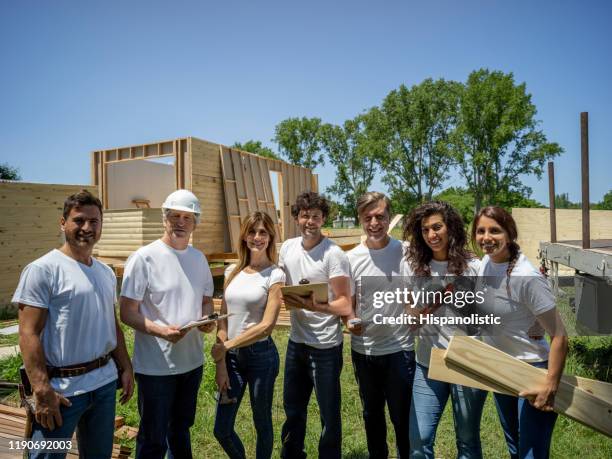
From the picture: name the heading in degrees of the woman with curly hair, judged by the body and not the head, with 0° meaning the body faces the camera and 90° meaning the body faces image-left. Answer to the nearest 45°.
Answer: approximately 0°

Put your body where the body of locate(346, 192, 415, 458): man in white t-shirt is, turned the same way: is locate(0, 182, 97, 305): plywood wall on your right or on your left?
on your right

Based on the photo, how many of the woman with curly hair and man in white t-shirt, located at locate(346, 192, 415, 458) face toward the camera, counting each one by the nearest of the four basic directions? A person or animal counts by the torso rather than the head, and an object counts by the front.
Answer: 2

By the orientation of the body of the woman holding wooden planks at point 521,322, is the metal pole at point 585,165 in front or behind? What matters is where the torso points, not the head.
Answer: behind

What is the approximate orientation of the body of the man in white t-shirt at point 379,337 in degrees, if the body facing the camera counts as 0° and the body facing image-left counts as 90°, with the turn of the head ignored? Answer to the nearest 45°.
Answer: approximately 0°

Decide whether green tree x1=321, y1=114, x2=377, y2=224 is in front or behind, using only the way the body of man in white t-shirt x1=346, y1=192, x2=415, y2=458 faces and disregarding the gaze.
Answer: behind

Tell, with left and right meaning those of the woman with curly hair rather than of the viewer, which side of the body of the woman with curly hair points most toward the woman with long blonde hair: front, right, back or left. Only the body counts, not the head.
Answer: right

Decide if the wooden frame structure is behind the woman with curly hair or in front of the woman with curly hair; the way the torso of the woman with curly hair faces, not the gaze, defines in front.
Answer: behind

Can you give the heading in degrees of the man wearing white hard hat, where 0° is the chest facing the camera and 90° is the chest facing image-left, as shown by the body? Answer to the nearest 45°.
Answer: approximately 315°

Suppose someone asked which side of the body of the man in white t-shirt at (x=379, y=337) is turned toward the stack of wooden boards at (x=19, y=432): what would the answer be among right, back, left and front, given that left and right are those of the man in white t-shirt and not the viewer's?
right

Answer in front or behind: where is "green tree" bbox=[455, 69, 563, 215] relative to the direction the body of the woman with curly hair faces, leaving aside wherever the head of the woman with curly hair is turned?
behind

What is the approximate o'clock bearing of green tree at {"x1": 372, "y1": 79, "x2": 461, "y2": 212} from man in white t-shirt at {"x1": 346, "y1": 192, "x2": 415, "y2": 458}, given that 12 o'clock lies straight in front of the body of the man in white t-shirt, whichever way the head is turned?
The green tree is roughly at 6 o'clock from the man in white t-shirt.
